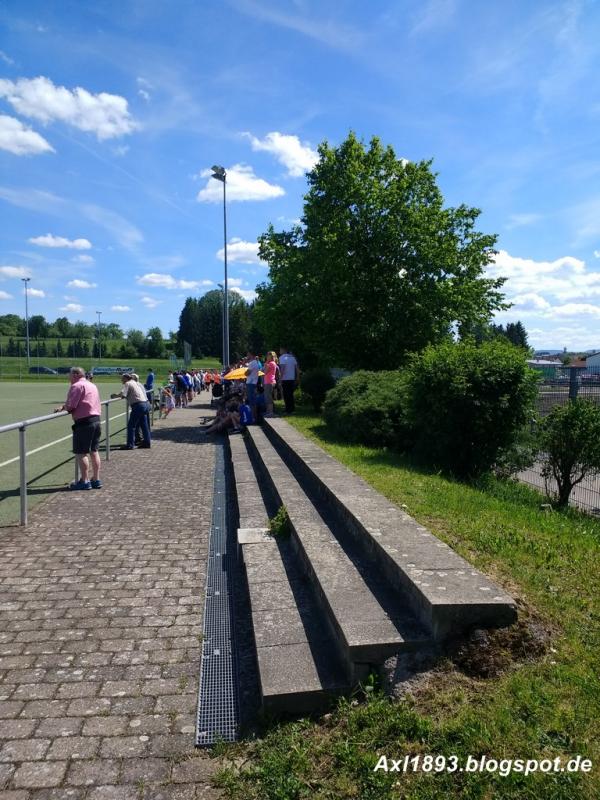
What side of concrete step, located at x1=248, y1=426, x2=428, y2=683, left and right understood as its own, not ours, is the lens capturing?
left

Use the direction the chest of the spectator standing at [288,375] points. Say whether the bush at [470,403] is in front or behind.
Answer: behind

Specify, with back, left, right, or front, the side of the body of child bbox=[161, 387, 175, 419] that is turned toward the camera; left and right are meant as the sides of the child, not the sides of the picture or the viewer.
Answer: left

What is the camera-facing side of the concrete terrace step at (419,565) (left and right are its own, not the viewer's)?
left

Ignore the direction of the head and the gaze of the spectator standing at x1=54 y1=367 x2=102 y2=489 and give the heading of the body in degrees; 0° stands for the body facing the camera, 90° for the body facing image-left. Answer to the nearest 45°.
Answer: approximately 135°

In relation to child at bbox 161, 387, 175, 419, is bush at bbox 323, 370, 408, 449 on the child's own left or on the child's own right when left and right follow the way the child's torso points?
on the child's own left

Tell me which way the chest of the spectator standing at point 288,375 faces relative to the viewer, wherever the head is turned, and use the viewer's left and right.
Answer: facing away from the viewer and to the left of the viewer
